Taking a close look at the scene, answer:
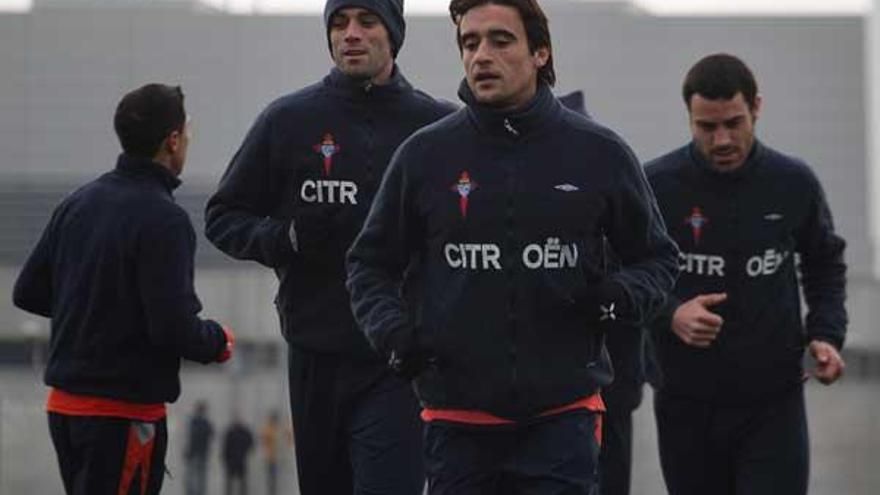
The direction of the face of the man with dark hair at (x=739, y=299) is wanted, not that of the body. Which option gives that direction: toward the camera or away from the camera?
toward the camera

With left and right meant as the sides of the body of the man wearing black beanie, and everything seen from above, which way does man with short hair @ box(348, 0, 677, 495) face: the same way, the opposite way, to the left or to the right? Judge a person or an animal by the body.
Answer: the same way

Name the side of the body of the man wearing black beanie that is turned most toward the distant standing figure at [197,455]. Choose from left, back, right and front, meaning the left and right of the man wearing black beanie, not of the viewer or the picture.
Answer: back

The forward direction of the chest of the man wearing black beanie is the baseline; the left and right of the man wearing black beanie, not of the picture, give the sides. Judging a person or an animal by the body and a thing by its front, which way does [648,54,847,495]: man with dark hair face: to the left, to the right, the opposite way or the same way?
the same way

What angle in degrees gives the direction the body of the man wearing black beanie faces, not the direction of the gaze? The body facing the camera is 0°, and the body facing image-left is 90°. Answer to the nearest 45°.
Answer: approximately 0°

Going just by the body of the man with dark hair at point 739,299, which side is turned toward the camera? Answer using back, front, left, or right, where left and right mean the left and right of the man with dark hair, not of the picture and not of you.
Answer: front

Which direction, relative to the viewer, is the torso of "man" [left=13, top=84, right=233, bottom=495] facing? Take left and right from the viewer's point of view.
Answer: facing away from the viewer and to the right of the viewer

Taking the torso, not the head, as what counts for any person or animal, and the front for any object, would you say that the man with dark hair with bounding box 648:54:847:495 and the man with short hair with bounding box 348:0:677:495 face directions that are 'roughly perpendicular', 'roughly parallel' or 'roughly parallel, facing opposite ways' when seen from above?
roughly parallel

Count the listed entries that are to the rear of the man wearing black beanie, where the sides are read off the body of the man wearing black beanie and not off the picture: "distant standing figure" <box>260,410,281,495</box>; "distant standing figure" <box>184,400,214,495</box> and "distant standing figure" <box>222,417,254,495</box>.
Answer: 3

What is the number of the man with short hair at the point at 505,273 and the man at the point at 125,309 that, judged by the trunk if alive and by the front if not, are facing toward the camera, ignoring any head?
1

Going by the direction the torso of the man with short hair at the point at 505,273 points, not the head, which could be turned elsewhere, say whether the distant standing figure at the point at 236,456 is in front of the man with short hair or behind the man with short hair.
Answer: behind

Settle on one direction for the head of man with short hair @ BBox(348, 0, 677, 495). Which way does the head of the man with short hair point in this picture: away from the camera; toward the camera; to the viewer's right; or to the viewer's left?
toward the camera

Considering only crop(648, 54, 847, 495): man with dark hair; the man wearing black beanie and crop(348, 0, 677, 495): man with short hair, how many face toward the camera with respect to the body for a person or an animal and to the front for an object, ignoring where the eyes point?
3

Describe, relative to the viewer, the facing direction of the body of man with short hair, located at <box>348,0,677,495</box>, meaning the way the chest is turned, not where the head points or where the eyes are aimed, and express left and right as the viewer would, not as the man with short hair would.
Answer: facing the viewer

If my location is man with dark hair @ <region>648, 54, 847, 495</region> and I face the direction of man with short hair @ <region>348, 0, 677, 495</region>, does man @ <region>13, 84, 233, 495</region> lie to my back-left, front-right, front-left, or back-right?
front-right

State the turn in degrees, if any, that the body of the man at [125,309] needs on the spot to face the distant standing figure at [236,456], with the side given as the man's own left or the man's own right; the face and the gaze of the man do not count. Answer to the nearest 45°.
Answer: approximately 45° to the man's own left

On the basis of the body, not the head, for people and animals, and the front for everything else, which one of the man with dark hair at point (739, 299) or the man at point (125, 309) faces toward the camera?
the man with dark hair
